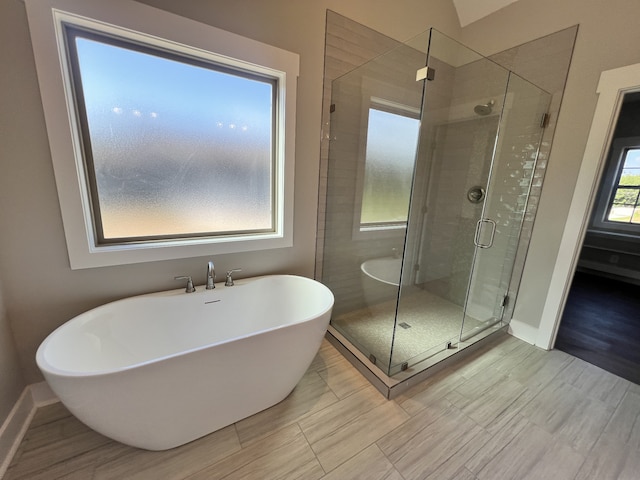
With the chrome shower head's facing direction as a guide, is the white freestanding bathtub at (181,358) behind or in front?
in front

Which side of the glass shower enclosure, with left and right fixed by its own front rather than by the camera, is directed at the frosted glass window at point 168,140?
right

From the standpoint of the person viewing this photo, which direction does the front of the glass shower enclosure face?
facing the viewer and to the right of the viewer

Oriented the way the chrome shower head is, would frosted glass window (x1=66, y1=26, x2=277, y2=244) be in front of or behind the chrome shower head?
in front

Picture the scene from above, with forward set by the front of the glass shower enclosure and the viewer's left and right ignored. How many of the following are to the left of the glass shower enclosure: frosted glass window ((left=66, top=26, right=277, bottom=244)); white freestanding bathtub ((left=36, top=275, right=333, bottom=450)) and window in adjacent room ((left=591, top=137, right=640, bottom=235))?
1

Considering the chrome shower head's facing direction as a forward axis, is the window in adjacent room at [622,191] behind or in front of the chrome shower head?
behind

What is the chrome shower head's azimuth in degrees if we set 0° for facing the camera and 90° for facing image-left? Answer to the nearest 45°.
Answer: approximately 45°

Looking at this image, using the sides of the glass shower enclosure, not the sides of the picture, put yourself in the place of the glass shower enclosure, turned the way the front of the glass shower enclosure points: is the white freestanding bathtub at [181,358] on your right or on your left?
on your right

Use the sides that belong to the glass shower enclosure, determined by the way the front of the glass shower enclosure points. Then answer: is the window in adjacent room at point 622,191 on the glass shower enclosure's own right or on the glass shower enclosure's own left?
on the glass shower enclosure's own left

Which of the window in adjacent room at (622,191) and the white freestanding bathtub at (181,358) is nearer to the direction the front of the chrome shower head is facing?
the white freestanding bathtub
